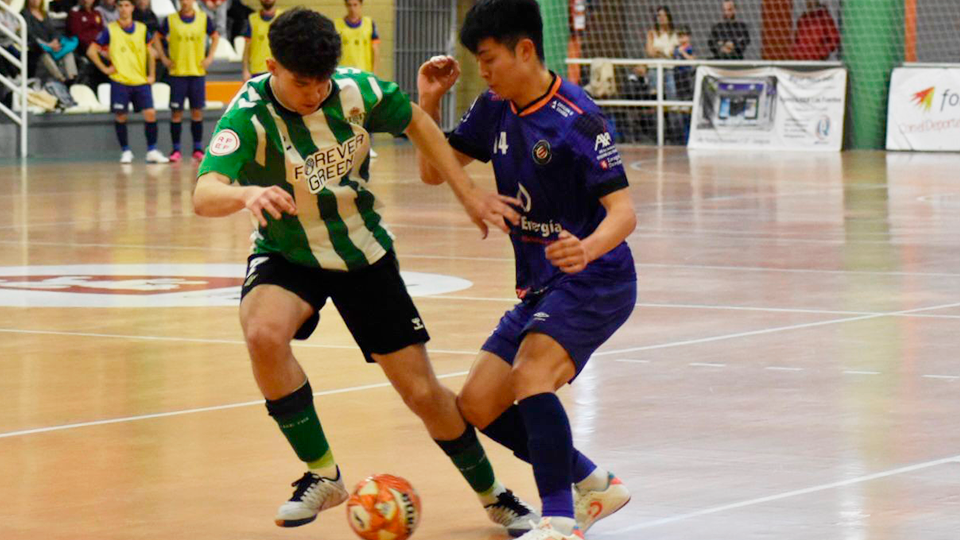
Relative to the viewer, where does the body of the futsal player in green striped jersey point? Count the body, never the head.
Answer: toward the camera

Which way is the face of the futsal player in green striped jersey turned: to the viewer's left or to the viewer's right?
to the viewer's right

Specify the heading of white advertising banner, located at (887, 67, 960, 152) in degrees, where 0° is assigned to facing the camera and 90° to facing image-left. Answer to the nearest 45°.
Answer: approximately 0°

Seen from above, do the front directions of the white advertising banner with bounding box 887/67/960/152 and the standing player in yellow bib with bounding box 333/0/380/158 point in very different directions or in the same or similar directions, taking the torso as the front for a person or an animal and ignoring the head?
same or similar directions

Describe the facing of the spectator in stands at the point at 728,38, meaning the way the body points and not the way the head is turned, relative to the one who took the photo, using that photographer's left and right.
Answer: facing the viewer

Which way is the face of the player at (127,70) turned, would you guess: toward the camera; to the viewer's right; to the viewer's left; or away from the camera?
toward the camera

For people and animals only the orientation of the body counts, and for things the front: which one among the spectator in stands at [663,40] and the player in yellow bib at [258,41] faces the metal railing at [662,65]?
the spectator in stands

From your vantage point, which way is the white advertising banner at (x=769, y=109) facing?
toward the camera

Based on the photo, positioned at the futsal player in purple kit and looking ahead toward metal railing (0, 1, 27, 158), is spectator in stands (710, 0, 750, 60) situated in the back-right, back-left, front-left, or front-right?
front-right

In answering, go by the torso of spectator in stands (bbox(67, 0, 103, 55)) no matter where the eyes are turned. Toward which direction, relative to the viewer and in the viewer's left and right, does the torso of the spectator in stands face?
facing the viewer and to the right of the viewer

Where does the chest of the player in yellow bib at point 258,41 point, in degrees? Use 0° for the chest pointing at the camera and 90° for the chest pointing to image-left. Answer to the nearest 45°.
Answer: approximately 0°

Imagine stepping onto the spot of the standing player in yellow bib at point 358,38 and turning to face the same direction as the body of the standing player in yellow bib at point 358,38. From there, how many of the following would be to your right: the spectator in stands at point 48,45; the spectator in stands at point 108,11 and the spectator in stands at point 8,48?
3

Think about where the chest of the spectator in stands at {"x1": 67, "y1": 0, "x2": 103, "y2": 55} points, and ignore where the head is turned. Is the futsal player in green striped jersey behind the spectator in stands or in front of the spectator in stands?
in front

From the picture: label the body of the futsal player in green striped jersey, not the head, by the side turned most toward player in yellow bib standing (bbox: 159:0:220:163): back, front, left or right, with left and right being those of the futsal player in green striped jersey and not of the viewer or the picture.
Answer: back

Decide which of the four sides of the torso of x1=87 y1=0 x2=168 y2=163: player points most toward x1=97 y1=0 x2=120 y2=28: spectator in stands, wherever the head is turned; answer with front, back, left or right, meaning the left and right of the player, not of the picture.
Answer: back

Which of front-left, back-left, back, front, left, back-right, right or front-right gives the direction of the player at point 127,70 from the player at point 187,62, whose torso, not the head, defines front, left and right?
right

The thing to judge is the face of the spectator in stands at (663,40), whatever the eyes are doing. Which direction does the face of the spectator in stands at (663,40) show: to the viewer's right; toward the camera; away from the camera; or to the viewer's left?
toward the camera
